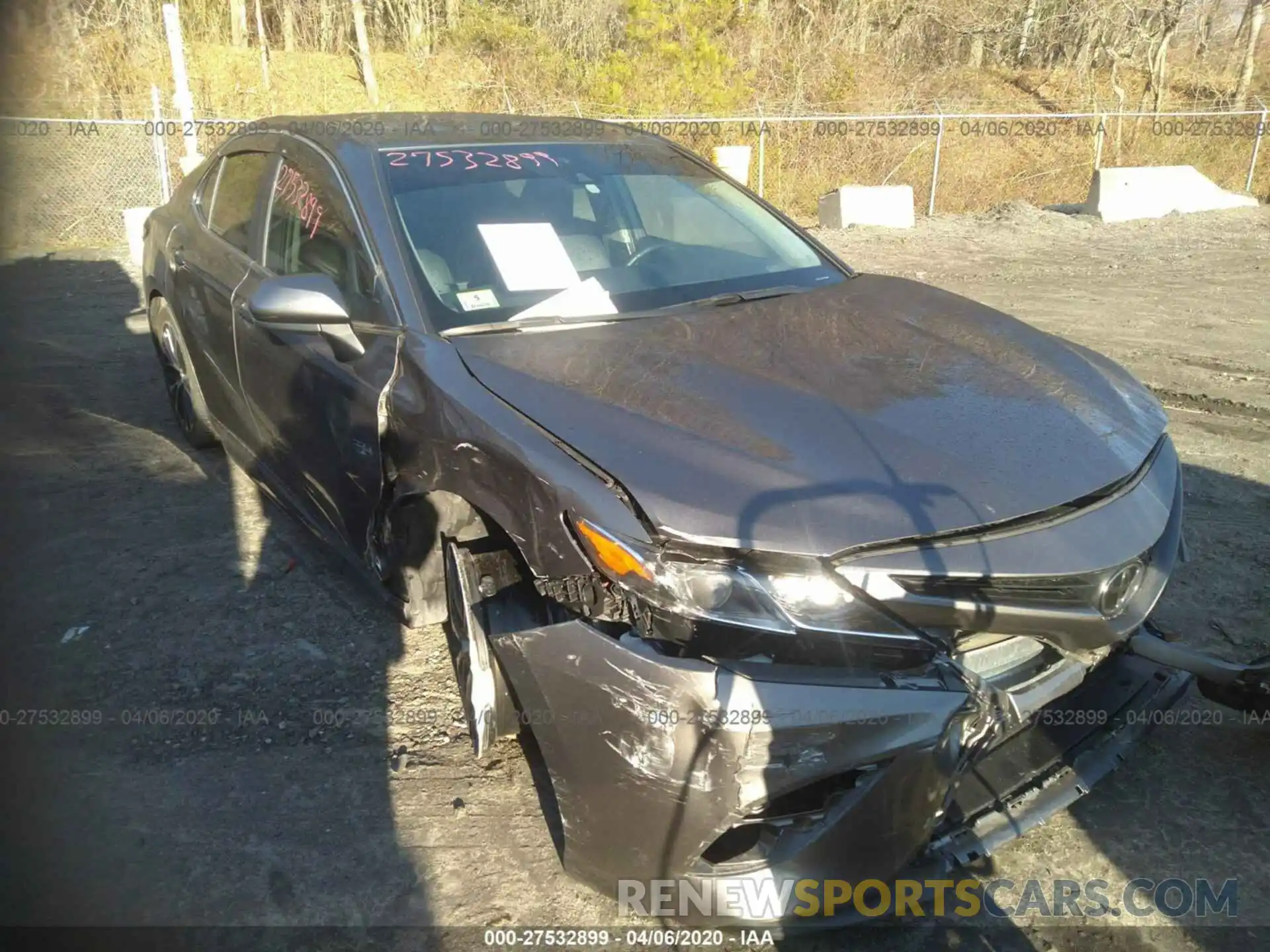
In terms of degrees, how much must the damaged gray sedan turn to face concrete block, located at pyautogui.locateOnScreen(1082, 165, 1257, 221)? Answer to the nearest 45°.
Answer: approximately 90° to its left

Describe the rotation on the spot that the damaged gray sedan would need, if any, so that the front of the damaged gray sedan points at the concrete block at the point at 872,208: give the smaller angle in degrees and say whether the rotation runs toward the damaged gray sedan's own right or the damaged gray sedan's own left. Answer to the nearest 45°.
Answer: approximately 135° to the damaged gray sedan's own left

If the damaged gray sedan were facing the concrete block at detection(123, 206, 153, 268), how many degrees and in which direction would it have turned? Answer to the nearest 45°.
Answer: approximately 180°

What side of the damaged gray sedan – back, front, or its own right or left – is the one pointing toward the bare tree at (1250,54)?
left

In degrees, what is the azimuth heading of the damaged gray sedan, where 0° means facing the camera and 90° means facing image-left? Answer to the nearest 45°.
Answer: approximately 315°

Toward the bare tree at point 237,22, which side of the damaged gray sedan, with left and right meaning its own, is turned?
back

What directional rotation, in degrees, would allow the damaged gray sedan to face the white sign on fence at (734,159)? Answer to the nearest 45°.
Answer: approximately 135° to its left

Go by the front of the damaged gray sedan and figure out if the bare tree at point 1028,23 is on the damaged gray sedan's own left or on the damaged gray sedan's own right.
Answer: on the damaged gray sedan's own left

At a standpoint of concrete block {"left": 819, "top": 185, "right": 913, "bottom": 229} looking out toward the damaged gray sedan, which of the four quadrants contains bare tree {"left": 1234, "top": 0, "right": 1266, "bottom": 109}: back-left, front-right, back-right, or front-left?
back-left

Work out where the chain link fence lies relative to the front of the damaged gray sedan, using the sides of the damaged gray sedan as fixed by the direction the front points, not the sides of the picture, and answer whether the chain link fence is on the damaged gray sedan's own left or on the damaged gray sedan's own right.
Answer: on the damaged gray sedan's own left
